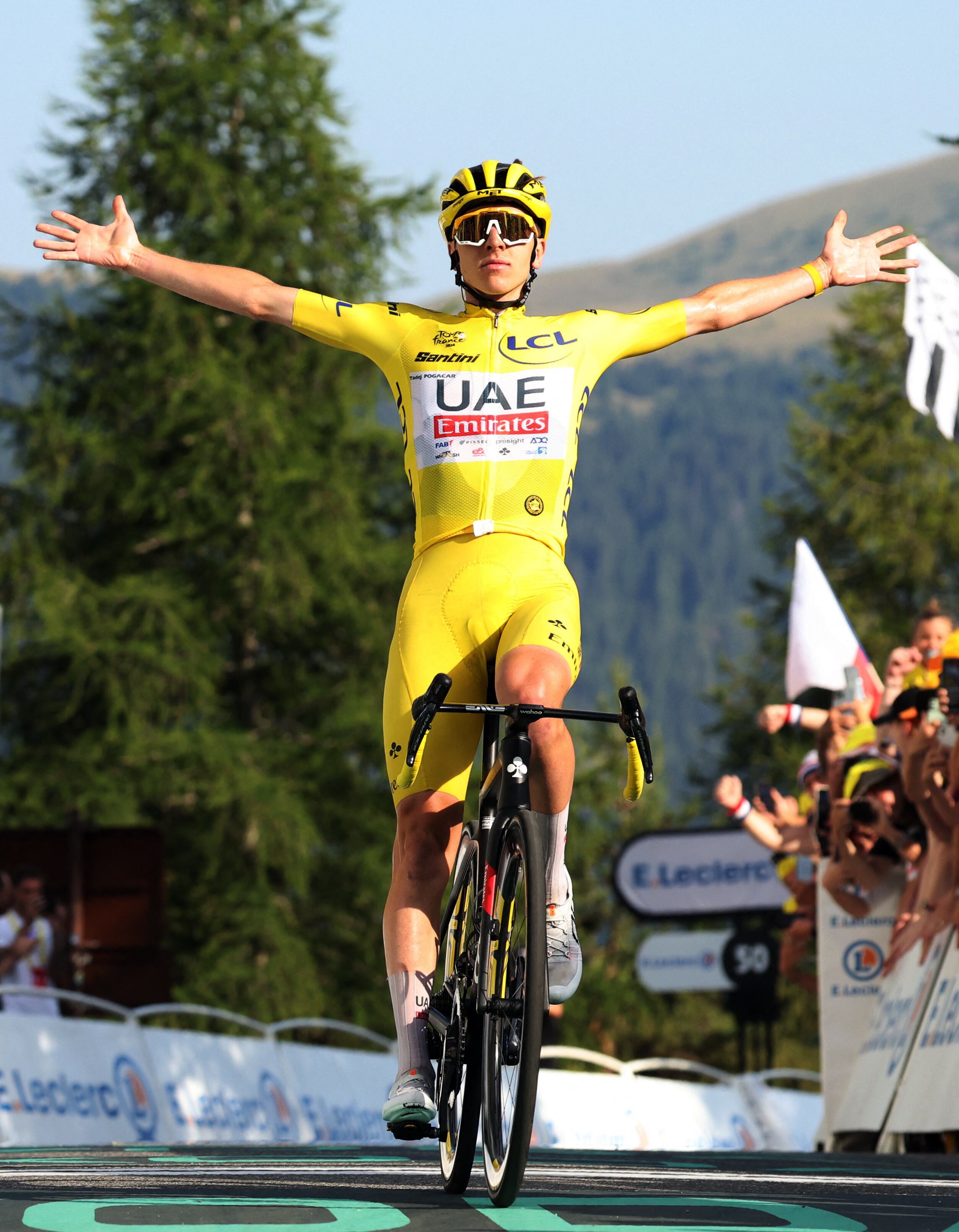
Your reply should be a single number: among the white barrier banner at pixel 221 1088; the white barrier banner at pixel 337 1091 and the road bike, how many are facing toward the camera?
3

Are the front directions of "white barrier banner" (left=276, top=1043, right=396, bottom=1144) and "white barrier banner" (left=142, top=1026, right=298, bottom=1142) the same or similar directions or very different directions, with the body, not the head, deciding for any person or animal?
same or similar directions

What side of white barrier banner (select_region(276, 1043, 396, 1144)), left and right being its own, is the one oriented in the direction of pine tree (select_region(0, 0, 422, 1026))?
back

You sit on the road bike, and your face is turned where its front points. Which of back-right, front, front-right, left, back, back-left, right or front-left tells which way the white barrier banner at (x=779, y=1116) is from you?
back

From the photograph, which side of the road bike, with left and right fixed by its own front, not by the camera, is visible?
front

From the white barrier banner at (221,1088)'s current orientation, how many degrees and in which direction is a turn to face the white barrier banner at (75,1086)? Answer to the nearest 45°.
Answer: approximately 45° to its right

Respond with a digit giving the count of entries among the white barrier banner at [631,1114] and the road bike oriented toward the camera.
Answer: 2

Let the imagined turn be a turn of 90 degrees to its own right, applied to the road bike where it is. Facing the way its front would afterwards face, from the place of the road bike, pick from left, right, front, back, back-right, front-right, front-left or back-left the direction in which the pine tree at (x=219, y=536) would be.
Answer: right

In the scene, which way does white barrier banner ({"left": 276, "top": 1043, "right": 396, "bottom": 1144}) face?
toward the camera

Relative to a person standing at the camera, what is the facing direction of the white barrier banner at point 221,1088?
facing the viewer

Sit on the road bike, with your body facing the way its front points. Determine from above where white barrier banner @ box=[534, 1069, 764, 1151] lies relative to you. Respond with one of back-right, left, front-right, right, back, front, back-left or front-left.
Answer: back

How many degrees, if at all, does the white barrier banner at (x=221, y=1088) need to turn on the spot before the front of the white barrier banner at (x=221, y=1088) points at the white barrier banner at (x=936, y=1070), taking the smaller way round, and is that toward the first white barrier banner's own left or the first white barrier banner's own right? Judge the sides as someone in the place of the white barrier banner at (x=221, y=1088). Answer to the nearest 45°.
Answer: approximately 45° to the first white barrier banner's own left

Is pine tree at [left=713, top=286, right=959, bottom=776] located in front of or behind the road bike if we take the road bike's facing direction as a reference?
behind

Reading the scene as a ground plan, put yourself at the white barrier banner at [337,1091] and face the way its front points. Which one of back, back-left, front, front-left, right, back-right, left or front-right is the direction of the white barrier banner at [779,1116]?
back-left
